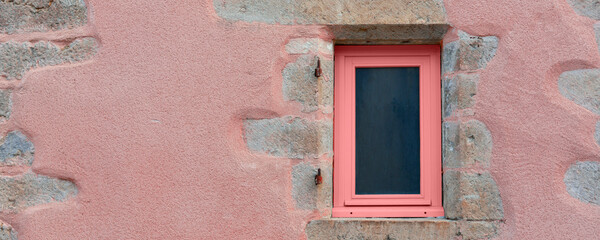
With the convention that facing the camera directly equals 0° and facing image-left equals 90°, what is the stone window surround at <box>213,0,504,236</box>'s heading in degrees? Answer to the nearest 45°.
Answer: approximately 0°
